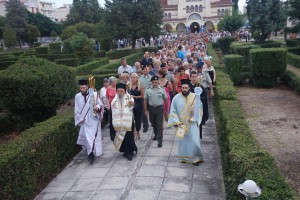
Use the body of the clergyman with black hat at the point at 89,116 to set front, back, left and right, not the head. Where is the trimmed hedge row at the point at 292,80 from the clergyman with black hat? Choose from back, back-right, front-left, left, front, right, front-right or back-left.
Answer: back-left

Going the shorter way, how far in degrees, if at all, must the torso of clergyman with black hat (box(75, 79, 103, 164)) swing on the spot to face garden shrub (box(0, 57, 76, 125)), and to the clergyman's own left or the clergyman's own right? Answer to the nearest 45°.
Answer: approximately 135° to the clergyman's own right

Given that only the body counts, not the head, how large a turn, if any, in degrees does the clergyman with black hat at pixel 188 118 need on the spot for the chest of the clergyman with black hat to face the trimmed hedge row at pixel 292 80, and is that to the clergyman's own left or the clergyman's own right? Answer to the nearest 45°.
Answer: approximately 135° to the clergyman's own left

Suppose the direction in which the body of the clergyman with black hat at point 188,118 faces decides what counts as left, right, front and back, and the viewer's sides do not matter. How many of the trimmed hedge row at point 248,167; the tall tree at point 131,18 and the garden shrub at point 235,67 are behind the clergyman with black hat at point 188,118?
2

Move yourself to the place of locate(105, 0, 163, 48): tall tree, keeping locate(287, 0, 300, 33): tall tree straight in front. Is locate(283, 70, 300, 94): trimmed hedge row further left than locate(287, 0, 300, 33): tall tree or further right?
right

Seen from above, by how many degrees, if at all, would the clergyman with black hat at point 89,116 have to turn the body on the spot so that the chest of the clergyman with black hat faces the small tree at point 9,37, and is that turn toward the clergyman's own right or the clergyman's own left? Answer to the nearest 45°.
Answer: approximately 180°

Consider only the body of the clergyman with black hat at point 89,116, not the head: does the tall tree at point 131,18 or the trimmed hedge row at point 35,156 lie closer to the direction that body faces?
the trimmed hedge row

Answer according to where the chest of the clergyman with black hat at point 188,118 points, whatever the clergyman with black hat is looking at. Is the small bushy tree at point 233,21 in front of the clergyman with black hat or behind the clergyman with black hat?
behind

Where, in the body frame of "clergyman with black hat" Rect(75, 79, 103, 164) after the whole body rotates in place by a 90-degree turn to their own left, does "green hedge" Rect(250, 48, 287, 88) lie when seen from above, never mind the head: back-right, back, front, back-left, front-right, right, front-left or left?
front-left

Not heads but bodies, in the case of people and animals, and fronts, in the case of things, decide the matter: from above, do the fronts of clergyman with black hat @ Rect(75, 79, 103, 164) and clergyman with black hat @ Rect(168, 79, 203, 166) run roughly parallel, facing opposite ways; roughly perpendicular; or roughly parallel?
roughly parallel

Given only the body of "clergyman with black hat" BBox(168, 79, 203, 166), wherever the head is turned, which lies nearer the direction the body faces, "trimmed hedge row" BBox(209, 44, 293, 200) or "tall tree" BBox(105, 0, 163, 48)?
the trimmed hedge row

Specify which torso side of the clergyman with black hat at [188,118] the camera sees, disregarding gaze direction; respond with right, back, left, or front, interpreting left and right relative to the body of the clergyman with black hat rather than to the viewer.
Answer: front

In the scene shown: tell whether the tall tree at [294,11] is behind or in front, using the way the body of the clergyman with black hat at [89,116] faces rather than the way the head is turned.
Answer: behind

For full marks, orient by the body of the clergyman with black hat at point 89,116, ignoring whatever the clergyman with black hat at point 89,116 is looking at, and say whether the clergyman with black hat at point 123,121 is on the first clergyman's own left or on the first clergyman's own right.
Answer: on the first clergyman's own left
